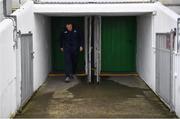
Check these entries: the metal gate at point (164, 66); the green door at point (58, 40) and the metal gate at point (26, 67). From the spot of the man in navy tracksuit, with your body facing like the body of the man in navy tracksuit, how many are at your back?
1

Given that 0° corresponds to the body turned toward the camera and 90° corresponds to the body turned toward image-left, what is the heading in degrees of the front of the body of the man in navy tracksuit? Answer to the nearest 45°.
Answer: approximately 0°

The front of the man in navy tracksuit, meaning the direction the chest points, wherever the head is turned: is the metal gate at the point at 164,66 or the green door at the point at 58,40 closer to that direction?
the metal gate

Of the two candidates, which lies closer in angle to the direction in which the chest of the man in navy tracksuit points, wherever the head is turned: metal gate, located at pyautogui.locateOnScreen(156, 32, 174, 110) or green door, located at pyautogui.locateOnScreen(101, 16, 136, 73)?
the metal gate

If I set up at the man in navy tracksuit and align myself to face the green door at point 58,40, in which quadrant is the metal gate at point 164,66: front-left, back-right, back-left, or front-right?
back-right

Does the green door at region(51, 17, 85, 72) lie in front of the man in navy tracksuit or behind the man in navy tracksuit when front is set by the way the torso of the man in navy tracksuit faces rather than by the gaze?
behind

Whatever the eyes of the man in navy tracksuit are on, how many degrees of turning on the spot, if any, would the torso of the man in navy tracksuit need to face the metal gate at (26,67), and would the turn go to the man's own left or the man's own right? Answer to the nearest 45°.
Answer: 0° — they already face it

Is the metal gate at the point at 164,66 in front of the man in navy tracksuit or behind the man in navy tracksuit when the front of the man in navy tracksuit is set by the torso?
in front

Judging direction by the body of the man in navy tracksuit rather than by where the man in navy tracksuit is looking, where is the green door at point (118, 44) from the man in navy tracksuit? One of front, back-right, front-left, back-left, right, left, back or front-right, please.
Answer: back-left
